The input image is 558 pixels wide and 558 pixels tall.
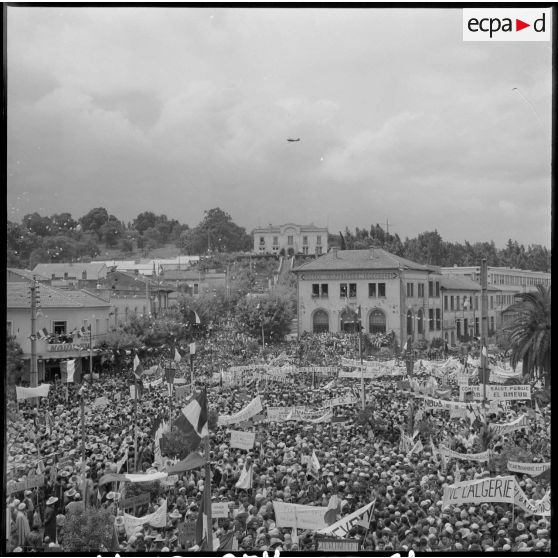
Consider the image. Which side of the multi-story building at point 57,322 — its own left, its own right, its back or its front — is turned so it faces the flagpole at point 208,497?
front

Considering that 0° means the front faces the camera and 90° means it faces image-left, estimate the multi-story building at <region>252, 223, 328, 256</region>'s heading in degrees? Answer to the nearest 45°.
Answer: approximately 0°

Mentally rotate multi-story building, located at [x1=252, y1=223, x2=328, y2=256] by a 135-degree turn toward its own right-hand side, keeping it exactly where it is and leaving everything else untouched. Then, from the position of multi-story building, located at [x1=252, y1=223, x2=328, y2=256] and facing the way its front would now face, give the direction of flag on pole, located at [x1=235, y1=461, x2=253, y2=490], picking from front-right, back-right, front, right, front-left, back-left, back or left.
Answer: back-left

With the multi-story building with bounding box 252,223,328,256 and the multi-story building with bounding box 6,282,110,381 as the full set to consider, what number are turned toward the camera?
2

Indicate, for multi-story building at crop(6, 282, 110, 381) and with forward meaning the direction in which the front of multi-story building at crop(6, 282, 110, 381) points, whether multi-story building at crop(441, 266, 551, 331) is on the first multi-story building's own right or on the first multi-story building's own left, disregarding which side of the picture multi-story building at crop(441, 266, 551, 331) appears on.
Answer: on the first multi-story building's own left

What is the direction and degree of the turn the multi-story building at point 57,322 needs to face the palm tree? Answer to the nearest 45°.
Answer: approximately 90° to its left

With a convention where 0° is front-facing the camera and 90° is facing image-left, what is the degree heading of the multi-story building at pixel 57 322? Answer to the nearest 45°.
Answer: approximately 0°

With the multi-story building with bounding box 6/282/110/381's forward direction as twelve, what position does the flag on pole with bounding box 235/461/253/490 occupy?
The flag on pole is roughly at 11 o'clock from the multi-story building.
